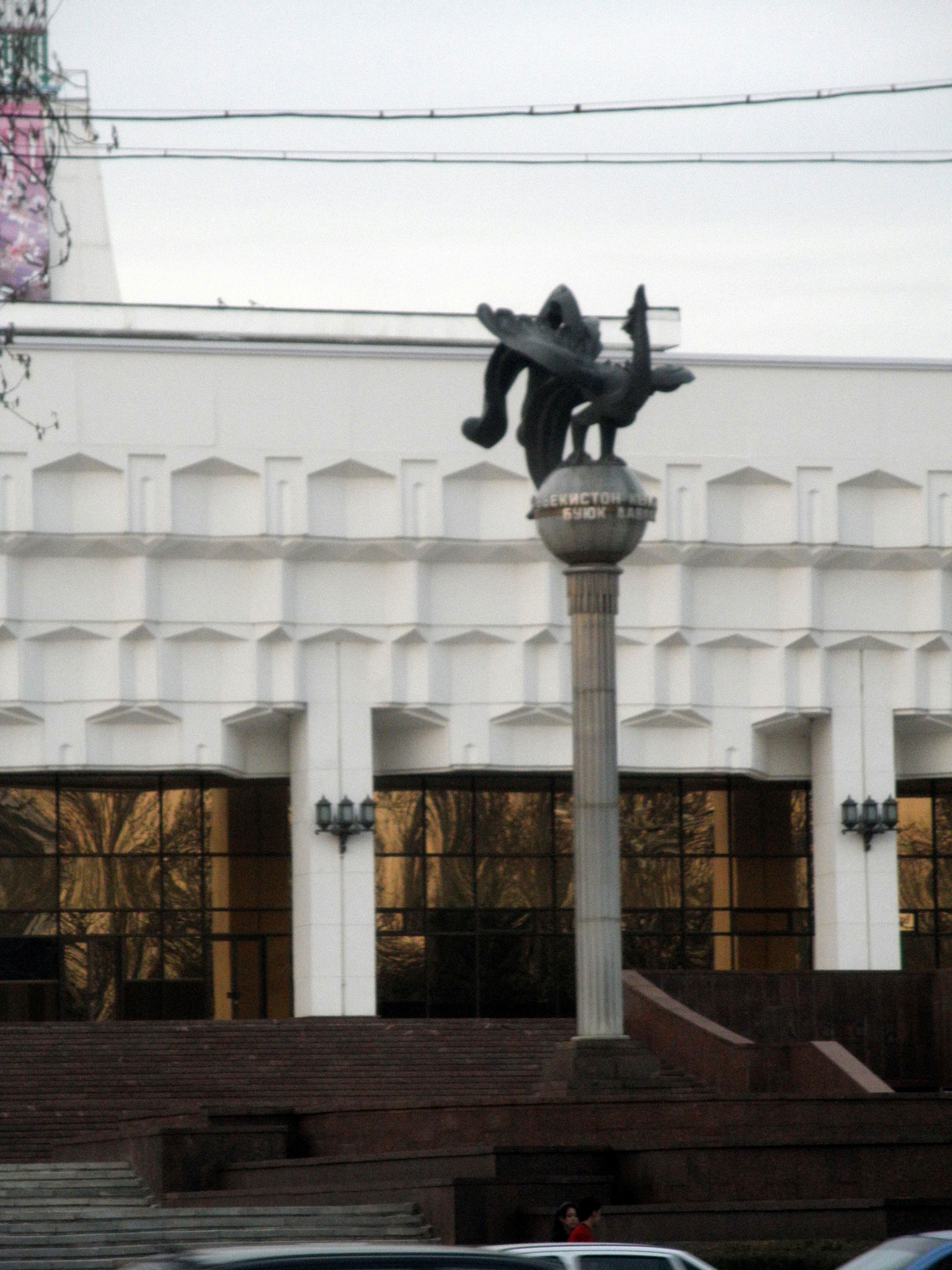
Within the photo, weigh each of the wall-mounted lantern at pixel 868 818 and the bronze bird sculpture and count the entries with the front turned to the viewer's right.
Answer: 1

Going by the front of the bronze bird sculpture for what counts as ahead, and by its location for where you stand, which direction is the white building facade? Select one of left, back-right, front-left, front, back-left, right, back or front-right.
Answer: left

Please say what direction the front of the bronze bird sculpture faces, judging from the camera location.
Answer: facing to the right of the viewer

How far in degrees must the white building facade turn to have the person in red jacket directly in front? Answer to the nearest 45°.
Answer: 0° — it already faces them

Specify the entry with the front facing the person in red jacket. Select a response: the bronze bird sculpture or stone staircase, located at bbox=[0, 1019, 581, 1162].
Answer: the stone staircase

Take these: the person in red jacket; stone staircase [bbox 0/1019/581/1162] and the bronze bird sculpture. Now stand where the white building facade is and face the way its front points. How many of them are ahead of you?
3

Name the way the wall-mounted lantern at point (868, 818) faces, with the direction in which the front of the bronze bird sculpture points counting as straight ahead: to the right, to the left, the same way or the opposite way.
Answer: to the right

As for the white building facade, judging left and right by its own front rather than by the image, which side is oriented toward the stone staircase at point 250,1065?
front

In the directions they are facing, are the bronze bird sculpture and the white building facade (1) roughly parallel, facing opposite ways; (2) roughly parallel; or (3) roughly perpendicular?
roughly perpendicular

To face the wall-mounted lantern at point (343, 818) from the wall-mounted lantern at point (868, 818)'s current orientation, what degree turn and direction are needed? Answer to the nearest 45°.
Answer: approximately 90° to its right

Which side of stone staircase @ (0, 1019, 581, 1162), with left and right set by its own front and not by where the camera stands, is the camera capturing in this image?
front

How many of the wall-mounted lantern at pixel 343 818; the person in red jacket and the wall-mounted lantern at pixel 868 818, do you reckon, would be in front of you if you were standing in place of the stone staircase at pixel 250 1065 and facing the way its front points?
1

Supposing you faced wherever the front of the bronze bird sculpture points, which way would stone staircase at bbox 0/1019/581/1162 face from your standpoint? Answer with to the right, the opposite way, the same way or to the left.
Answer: to the right

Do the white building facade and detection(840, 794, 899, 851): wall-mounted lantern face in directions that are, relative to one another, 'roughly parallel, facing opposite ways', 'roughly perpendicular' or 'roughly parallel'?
roughly parallel
